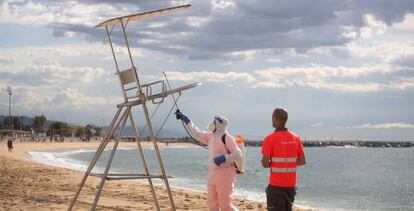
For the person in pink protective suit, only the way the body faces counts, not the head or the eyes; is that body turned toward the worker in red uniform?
no

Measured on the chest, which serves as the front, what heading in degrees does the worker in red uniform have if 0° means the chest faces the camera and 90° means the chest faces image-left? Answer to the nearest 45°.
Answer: approximately 135°

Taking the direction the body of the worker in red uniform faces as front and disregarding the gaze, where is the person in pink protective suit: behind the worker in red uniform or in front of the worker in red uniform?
in front

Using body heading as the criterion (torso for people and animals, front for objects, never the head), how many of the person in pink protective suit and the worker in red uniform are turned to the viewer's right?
0

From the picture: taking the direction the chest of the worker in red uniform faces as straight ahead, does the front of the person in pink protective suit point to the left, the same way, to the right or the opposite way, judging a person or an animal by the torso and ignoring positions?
to the left

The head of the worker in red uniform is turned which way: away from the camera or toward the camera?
away from the camera

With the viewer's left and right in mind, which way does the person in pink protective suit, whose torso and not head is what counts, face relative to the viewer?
facing the viewer and to the left of the viewer
